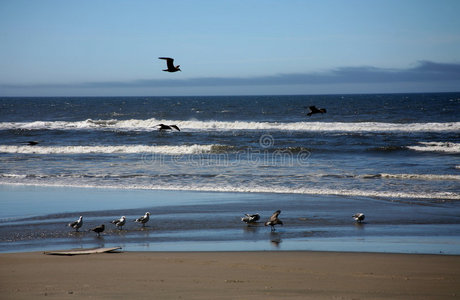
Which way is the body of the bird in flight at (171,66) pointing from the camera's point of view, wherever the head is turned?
to the viewer's right

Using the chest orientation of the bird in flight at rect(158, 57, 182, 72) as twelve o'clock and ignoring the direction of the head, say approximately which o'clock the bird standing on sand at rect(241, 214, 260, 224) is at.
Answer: The bird standing on sand is roughly at 2 o'clock from the bird in flight.

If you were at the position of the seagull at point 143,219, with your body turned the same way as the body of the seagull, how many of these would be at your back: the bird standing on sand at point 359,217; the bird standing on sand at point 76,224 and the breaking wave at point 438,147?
1
